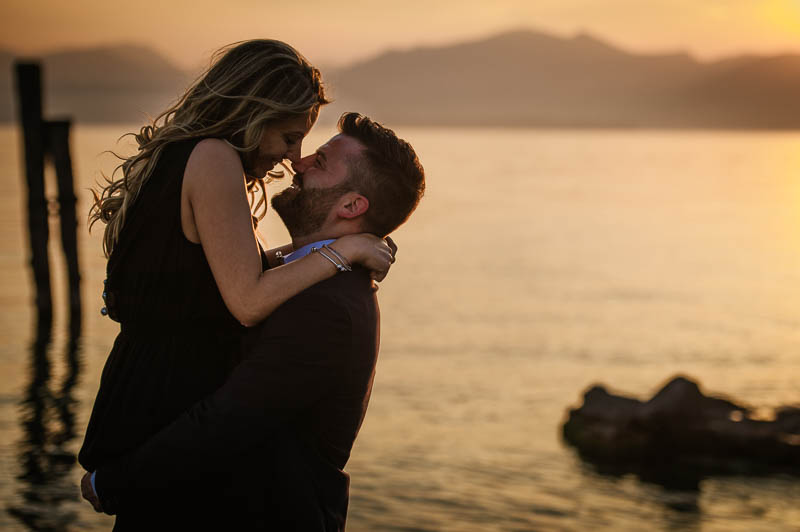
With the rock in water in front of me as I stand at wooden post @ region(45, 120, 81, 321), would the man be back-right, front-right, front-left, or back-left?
front-right

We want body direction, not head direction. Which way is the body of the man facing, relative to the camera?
to the viewer's left

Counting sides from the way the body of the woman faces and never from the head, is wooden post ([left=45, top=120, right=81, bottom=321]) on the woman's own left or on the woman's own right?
on the woman's own left

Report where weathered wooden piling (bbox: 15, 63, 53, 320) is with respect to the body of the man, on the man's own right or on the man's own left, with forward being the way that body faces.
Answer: on the man's own right

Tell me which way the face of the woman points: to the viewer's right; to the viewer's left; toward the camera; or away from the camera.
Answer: to the viewer's right

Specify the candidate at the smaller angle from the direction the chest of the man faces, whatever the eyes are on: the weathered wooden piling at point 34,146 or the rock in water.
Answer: the weathered wooden piling

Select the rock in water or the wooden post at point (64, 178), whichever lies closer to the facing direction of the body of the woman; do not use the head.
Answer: the rock in water

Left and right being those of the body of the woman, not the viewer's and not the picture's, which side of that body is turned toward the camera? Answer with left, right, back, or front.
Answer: right

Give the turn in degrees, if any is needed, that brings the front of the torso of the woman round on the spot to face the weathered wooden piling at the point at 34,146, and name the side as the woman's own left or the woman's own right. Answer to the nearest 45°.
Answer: approximately 90° to the woman's own left

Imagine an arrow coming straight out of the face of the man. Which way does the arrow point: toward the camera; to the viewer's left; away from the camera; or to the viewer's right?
to the viewer's left
